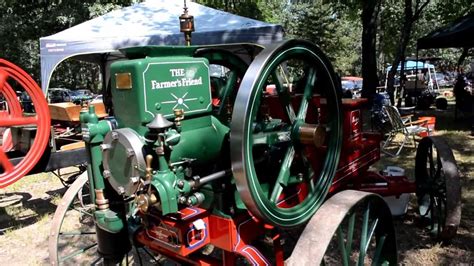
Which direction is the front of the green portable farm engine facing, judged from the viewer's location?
facing the viewer and to the left of the viewer

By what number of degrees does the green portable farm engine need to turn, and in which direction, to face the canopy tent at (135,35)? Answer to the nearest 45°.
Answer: approximately 135° to its right

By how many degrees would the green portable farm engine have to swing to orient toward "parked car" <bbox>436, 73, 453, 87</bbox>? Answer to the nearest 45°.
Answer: approximately 180°

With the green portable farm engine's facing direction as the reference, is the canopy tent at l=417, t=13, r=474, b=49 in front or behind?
behind

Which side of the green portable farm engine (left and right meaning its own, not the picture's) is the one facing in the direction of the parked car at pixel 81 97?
right

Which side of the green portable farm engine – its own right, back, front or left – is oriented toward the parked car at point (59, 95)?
right

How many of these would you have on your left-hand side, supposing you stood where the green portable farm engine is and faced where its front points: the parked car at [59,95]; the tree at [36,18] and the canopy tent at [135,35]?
0

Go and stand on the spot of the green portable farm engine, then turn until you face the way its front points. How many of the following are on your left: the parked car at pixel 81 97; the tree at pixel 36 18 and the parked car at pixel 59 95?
0

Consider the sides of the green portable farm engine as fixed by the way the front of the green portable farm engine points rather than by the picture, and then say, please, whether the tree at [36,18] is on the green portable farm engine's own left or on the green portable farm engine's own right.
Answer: on the green portable farm engine's own right
